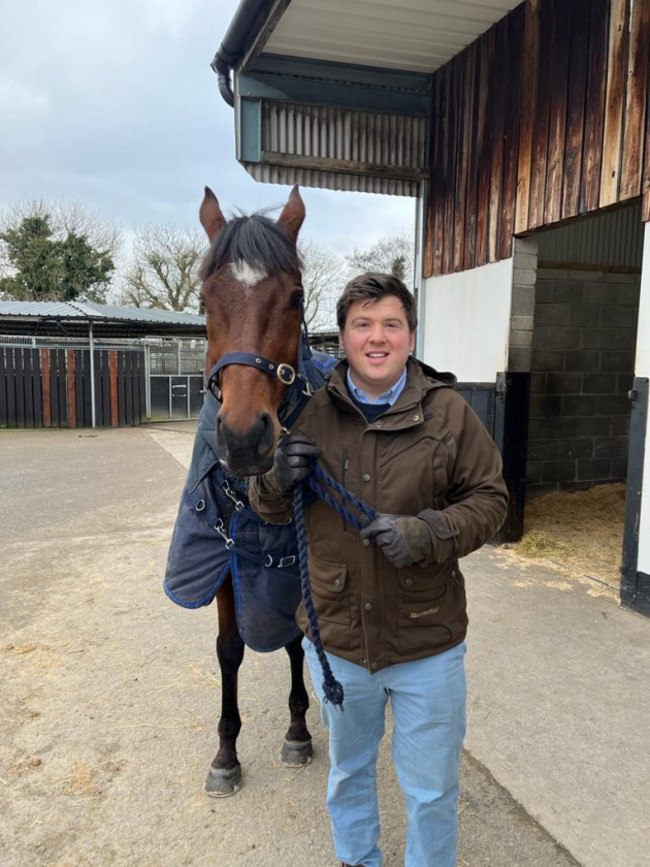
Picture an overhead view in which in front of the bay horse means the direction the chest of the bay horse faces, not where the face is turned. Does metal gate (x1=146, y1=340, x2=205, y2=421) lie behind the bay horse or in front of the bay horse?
behind

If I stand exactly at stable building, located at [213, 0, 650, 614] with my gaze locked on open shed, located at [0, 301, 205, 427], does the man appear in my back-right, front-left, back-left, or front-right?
back-left

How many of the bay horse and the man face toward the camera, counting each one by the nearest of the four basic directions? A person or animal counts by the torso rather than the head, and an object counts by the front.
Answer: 2

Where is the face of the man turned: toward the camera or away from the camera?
toward the camera

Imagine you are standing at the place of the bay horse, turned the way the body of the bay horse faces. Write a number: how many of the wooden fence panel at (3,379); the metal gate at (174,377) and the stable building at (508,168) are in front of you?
0

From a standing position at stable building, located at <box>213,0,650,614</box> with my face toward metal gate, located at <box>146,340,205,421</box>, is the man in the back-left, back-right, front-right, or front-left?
back-left

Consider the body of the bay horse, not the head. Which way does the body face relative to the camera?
toward the camera

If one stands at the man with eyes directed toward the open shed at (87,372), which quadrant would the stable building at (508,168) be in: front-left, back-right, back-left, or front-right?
front-right

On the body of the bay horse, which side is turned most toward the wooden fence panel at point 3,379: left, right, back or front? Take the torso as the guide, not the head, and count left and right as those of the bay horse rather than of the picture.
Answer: back

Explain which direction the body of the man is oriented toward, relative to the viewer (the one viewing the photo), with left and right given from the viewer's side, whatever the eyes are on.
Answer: facing the viewer

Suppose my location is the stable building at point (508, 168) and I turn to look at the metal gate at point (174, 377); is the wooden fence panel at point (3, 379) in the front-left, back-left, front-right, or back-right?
front-left

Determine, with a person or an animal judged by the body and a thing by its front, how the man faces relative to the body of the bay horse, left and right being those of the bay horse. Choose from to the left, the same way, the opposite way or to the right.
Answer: the same way

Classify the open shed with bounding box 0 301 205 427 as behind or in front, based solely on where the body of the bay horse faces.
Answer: behind
